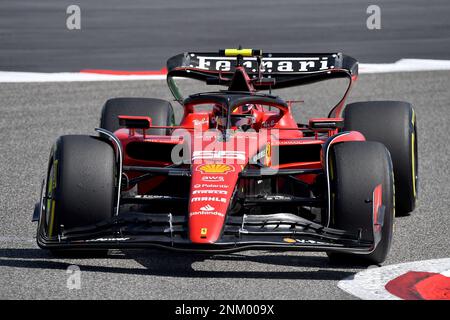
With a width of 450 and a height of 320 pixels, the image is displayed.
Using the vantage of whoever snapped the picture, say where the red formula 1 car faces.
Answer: facing the viewer
